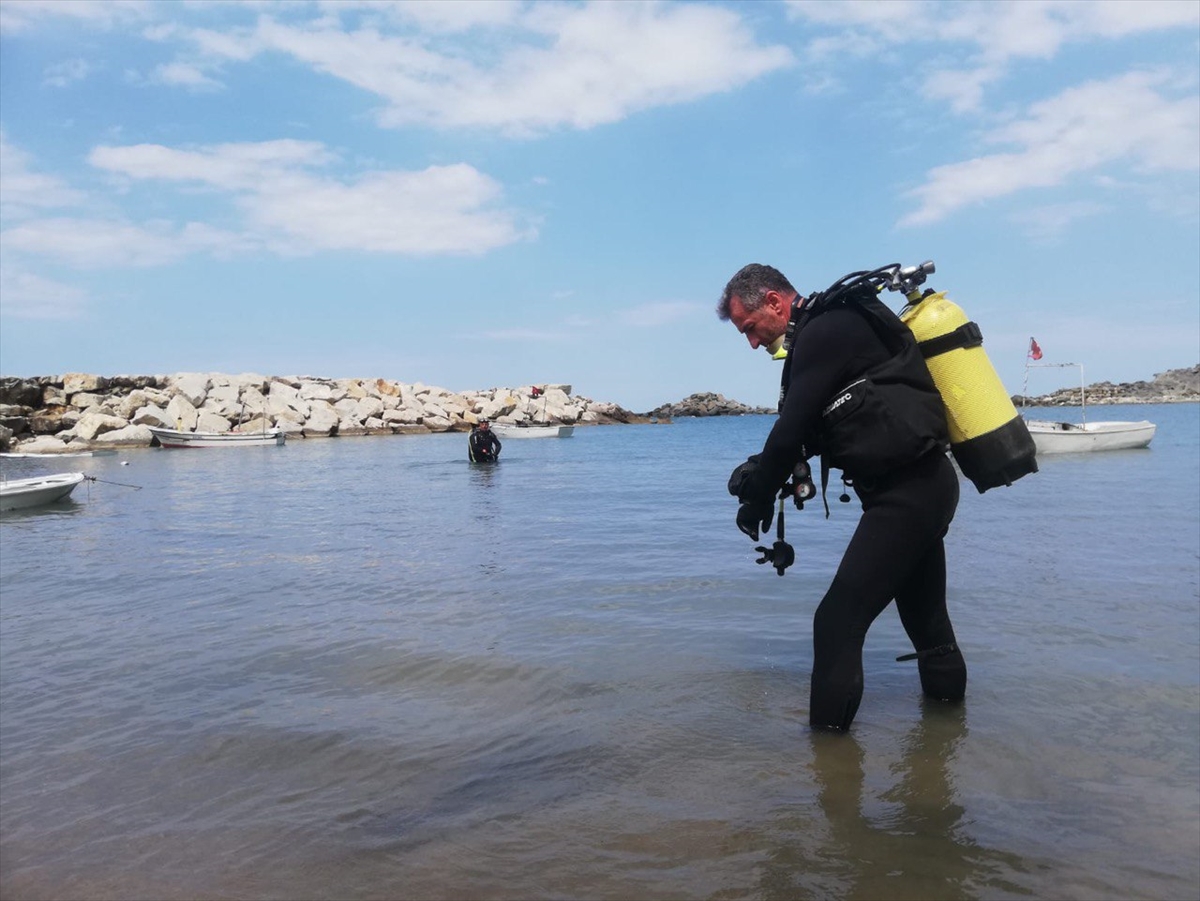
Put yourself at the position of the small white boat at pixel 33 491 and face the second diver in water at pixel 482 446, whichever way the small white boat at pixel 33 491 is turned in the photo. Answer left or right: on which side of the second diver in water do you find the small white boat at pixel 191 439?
left

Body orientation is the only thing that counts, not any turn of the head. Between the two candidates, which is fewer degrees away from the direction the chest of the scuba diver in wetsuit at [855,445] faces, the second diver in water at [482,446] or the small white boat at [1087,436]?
the second diver in water

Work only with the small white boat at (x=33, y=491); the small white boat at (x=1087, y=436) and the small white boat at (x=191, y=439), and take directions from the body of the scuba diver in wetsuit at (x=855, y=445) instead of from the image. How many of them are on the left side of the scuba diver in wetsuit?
0

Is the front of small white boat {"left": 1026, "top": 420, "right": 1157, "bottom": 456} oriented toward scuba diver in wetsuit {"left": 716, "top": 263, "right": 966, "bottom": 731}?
no

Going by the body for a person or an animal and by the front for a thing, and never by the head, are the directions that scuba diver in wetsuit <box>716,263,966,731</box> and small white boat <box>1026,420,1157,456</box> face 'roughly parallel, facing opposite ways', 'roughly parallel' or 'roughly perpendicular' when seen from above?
roughly parallel, facing opposite ways

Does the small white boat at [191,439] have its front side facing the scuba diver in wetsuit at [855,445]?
no

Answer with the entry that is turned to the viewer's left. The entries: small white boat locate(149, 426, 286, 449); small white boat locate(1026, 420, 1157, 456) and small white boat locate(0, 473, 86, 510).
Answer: small white boat locate(149, 426, 286, 449)

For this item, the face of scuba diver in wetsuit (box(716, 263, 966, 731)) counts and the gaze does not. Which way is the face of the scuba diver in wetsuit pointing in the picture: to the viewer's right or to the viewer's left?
to the viewer's left

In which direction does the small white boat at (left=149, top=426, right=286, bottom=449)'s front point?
to the viewer's left

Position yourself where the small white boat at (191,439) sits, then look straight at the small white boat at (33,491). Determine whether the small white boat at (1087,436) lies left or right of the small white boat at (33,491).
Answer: left

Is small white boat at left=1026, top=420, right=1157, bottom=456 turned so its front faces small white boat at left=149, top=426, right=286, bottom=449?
no

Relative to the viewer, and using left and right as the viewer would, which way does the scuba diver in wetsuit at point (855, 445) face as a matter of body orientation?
facing to the left of the viewer

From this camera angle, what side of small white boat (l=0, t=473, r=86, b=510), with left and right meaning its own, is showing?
right

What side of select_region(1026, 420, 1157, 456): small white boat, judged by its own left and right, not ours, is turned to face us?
right

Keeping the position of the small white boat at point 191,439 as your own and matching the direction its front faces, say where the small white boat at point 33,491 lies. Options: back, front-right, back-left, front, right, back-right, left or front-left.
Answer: left

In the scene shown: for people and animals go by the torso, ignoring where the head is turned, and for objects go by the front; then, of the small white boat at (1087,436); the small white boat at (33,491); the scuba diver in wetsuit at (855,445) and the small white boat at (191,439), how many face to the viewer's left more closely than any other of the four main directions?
2
